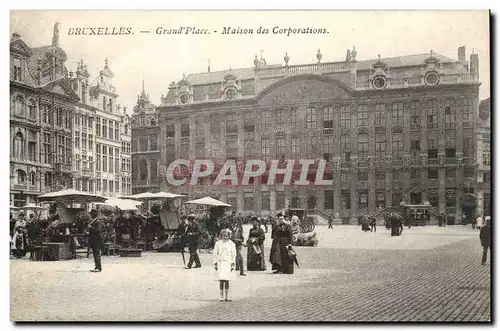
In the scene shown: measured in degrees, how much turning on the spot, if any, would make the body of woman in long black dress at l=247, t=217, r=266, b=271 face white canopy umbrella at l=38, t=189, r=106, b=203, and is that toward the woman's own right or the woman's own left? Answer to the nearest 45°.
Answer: approximately 90° to the woman's own right

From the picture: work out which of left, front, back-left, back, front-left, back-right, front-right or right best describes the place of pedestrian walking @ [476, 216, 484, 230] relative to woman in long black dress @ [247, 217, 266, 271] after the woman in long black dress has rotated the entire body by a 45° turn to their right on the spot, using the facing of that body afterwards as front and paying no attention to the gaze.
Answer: back-left

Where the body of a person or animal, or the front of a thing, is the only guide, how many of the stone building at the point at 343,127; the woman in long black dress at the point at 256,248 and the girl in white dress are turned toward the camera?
3

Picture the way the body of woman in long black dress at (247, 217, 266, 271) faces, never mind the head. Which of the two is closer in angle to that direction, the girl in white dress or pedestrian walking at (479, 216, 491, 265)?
the girl in white dress

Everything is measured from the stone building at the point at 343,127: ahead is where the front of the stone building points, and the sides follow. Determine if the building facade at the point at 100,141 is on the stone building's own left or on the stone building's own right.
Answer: on the stone building's own right

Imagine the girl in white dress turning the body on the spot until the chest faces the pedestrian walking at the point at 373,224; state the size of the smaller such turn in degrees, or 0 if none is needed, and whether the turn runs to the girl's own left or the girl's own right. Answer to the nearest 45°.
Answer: approximately 135° to the girl's own left

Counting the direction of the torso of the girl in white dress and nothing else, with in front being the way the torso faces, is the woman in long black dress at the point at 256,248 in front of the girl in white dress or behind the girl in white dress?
behind

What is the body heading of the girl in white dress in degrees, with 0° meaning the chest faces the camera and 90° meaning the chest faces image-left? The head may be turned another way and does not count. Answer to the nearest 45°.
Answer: approximately 0°

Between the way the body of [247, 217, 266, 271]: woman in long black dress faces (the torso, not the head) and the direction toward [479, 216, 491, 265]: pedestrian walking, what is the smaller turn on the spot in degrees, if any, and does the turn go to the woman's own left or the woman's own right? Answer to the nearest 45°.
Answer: approximately 90° to the woman's own left

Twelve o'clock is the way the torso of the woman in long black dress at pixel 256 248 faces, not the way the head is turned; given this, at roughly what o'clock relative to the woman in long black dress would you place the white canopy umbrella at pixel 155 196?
The white canopy umbrella is roughly at 4 o'clock from the woman in long black dress.

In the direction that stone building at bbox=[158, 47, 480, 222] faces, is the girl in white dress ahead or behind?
ahead

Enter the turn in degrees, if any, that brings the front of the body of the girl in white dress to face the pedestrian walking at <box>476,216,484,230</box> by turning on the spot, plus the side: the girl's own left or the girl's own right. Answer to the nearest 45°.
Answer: approximately 90° to the girl's own left
